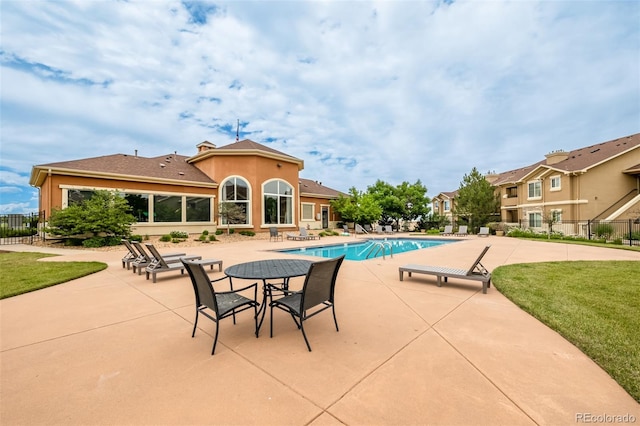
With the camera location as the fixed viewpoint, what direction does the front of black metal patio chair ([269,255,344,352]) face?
facing away from the viewer and to the left of the viewer

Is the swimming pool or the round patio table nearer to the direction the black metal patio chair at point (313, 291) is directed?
the round patio table

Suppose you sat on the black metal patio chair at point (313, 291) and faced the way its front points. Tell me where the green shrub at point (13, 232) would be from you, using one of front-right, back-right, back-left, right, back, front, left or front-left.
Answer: front

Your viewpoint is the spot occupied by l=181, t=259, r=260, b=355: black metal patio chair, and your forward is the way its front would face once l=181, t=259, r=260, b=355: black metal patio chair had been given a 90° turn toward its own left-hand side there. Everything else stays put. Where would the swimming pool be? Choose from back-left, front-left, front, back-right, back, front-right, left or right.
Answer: right

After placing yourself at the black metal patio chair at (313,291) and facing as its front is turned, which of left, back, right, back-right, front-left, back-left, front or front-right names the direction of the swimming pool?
front-right

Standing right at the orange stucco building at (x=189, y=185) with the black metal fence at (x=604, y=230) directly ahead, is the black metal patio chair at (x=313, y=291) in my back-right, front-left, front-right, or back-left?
front-right

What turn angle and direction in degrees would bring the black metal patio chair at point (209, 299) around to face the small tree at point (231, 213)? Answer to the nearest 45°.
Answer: approximately 45° to its left

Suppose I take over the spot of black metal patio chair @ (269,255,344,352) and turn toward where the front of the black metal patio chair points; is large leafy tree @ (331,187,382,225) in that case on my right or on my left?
on my right

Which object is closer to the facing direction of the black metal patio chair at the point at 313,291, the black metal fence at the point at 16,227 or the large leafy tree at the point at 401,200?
the black metal fence

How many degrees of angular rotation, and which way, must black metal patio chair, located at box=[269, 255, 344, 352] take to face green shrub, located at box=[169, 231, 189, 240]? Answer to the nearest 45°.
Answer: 0° — it already faces it

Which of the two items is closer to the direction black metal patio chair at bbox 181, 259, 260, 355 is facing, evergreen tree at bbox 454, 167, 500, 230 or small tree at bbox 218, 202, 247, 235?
the evergreen tree

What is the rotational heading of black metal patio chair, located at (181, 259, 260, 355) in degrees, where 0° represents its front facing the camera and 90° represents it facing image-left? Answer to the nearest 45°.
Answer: approximately 225°

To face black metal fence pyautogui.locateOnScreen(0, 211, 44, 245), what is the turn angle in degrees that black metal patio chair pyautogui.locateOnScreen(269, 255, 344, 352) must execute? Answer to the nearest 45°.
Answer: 0° — it already faces it

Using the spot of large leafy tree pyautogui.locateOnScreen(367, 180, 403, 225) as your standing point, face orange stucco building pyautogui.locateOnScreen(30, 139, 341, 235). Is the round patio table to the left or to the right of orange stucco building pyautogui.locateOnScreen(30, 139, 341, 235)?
left

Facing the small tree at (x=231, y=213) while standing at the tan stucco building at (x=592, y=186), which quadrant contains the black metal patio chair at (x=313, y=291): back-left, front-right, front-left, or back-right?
front-left

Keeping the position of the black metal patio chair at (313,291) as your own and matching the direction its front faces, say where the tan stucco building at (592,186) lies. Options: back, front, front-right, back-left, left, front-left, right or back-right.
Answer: right

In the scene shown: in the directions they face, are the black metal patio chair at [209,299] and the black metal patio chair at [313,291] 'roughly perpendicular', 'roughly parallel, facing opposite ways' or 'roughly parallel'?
roughly perpendicular

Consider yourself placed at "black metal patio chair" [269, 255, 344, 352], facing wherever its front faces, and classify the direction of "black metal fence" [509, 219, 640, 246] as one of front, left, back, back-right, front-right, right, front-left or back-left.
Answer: right

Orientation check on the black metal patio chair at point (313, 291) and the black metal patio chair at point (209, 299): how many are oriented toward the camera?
0

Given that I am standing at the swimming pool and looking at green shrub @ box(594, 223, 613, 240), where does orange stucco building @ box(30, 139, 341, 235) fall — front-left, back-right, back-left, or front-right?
back-left
